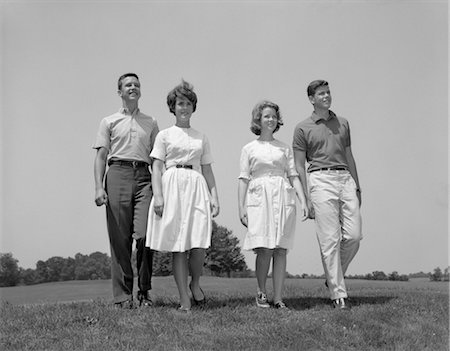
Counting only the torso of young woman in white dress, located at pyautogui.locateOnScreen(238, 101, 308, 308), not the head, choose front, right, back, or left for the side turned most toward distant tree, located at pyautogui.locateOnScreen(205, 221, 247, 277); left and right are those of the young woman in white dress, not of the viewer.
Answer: back

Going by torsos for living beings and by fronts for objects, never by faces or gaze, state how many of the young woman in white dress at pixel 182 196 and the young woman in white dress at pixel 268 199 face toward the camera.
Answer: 2

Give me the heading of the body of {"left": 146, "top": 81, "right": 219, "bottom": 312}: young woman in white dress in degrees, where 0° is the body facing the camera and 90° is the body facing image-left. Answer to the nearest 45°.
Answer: approximately 0°

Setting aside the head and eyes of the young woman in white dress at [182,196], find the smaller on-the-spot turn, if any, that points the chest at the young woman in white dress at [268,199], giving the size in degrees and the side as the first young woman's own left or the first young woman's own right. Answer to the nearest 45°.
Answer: approximately 90° to the first young woman's own left

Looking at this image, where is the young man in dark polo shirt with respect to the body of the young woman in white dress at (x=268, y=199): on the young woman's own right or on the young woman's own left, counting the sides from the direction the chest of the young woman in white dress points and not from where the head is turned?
on the young woman's own left

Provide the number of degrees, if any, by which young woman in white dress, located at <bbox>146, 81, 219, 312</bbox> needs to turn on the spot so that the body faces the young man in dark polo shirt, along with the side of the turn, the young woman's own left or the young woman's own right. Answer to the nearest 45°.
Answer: approximately 90° to the young woman's own left

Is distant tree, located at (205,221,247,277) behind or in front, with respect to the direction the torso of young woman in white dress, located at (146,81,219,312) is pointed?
behind

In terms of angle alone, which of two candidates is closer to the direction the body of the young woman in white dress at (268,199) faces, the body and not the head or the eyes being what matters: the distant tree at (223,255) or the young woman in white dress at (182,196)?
the young woman in white dress
